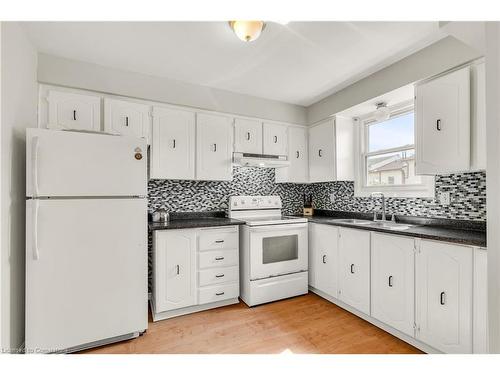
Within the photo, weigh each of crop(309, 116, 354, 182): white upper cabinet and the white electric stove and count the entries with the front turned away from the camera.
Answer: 0

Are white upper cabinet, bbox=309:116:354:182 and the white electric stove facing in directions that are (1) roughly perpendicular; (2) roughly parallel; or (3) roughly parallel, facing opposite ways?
roughly perpendicular

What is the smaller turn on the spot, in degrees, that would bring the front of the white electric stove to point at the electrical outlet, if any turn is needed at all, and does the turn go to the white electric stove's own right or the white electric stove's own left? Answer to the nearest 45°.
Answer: approximately 45° to the white electric stove's own left

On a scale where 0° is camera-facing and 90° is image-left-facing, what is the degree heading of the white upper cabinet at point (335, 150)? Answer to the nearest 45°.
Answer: approximately 45°

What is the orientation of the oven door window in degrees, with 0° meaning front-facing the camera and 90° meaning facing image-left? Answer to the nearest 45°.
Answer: approximately 315°

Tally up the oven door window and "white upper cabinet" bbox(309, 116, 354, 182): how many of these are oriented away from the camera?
0

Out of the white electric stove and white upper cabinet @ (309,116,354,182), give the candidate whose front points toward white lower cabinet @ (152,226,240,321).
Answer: the white upper cabinet

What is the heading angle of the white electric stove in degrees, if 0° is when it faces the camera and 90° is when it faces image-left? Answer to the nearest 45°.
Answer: approximately 315°
